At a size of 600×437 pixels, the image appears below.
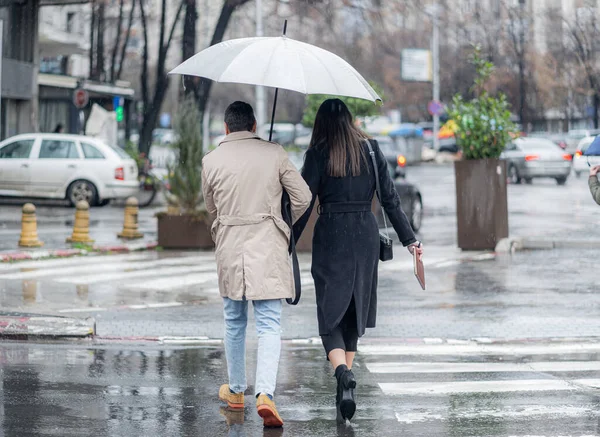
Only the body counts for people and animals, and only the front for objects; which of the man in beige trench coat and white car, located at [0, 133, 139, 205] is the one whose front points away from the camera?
the man in beige trench coat

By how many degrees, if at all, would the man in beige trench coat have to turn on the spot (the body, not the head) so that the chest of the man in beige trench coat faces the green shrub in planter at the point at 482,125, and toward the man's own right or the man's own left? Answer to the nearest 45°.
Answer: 0° — they already face it

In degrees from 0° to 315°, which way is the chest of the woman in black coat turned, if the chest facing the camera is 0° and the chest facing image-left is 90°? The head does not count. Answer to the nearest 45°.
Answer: approximately 180°

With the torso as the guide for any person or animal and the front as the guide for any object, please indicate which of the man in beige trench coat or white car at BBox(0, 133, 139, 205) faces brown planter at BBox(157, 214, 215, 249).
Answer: the man in beige trench coat

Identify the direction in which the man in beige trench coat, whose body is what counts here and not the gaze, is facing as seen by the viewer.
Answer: away from the camera

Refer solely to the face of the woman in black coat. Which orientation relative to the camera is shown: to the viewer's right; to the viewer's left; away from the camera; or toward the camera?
away from the camera

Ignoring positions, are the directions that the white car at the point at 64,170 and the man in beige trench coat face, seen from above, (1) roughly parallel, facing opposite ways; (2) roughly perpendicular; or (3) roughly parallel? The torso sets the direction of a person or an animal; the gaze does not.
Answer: roughly perpendicular

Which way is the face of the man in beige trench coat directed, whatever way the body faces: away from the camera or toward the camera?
away from the camera

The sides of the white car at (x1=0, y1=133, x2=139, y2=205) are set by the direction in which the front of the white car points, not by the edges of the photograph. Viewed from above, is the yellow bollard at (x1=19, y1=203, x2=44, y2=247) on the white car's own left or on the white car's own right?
on the white car's own left

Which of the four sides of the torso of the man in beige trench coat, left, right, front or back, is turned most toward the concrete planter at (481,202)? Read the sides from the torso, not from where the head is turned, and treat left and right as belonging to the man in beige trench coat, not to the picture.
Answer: front

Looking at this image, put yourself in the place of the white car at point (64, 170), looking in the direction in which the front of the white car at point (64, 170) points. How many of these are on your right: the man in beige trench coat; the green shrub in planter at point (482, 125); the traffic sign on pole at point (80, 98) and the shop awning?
2

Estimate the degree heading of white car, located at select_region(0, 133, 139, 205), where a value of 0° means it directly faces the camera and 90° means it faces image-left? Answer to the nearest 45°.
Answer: approximately 90°
